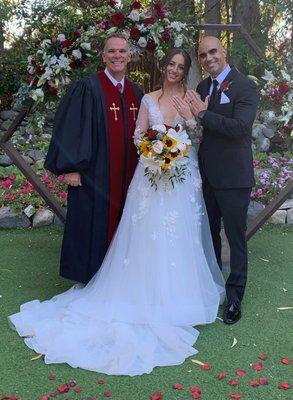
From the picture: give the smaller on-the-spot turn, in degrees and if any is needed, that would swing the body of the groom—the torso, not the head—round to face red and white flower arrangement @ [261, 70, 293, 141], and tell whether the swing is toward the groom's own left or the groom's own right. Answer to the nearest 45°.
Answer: approximately 180°

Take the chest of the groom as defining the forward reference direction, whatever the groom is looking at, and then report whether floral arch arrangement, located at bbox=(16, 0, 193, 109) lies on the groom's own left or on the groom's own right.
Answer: on the groom's own right

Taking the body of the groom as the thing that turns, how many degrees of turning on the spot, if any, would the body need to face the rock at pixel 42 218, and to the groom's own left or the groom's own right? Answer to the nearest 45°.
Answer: approximately 90° to the groom's own right

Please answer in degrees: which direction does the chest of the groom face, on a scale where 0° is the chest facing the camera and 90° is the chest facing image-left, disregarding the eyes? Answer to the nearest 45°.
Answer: approximately 45°

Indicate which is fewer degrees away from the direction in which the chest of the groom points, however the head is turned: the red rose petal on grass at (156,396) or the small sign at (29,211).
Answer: the red rose petal on grass

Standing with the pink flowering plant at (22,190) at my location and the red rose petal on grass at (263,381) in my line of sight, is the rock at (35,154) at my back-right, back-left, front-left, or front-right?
back-left

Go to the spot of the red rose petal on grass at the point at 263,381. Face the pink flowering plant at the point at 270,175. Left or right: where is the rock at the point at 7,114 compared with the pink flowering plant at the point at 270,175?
left

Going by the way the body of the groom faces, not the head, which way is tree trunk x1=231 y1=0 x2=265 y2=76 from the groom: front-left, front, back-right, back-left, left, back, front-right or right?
back-right

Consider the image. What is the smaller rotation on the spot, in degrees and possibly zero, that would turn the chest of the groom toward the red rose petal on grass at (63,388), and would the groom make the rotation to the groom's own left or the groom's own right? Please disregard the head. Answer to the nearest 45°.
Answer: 0° — they already face it
